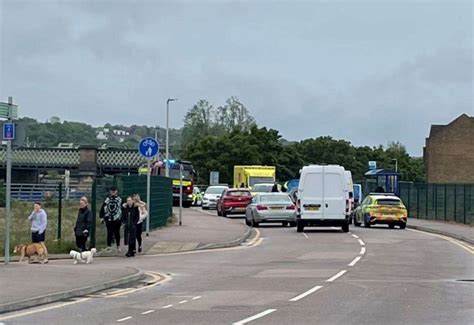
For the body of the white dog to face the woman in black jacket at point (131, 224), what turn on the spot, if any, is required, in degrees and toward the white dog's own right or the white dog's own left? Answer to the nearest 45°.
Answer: approximately 135° to the white dog's own right

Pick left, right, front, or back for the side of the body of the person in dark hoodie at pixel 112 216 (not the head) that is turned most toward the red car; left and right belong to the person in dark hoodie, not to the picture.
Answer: back

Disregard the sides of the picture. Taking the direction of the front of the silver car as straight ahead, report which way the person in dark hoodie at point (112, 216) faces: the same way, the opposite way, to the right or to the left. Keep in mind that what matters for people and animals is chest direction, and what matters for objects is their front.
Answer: the opposite way

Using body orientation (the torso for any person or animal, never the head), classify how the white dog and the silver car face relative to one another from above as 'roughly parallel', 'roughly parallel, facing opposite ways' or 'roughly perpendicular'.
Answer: roughly perpendicular

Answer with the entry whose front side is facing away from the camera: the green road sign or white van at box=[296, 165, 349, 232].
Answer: the white van

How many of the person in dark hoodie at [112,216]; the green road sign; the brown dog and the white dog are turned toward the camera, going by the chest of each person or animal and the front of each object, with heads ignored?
2

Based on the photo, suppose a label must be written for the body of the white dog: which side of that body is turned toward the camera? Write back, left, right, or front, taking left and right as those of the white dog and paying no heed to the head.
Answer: left

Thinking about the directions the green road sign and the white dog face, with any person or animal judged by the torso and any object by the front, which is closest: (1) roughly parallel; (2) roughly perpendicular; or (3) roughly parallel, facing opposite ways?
roughly perpendicular

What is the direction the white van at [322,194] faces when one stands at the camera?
facing away from the viewer
